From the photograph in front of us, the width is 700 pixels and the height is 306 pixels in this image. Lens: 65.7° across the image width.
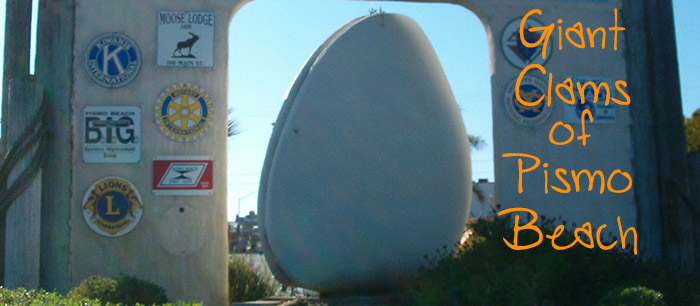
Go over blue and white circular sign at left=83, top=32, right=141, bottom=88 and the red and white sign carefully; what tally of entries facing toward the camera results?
2

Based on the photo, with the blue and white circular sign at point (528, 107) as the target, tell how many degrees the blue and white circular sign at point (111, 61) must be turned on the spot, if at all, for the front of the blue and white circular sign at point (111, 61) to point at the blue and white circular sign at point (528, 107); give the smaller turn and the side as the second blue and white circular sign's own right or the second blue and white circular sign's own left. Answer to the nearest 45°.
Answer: approximately 90° to the second blue and white circular sign's own left

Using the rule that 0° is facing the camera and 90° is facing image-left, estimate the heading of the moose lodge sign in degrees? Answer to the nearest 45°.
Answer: approximately 0°

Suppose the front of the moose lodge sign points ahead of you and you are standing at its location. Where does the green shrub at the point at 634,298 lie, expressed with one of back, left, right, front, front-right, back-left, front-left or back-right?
front-left

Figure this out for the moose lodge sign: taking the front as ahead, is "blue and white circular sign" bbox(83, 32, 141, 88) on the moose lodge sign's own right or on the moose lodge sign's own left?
on the moose lodge sign's own right

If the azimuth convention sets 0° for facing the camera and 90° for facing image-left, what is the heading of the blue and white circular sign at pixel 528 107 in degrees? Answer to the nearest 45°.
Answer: approximately 0°

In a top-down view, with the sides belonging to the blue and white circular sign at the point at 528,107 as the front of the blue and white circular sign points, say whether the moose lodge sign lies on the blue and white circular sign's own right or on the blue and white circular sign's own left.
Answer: on the blue and white circular sign's own right
